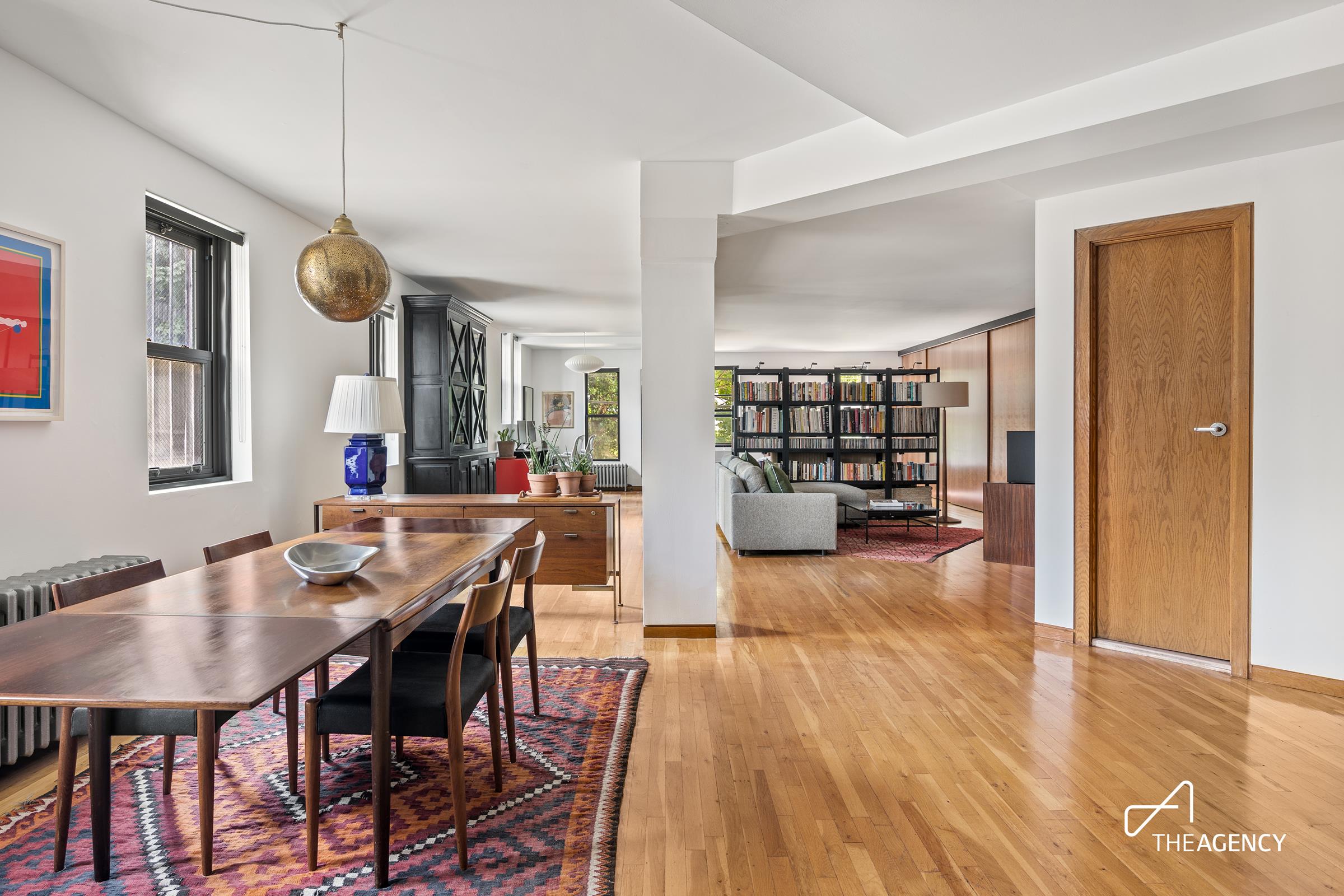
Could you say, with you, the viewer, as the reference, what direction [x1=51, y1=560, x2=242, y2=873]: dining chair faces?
facing the viewer and to the right of the viewer

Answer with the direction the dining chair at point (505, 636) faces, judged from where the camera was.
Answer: facing to the left of the viewer

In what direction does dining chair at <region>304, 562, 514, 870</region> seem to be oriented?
to the viewer's left

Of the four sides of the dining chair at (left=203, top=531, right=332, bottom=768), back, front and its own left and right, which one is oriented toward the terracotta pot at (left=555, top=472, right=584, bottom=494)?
left

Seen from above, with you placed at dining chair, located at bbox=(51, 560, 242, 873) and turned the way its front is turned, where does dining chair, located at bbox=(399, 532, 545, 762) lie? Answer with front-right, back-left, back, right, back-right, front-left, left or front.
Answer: front-left

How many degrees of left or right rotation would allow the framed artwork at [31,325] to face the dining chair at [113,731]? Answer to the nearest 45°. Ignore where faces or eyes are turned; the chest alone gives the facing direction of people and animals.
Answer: approximately 45° to its right

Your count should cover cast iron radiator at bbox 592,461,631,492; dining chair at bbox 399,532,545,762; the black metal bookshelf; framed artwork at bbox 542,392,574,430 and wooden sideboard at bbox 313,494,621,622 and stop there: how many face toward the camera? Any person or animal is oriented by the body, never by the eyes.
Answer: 4

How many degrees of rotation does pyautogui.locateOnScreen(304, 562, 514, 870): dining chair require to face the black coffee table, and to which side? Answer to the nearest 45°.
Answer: approximately 135° to its right

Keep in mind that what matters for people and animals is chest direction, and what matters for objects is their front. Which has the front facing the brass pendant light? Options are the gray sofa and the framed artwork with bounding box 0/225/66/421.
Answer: the framed artwork

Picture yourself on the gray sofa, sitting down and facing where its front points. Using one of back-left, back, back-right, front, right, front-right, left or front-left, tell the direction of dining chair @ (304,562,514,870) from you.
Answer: right

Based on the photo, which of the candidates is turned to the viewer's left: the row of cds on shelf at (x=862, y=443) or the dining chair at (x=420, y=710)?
the dining chair

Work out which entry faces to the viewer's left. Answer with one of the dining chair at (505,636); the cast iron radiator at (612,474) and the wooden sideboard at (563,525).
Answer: the dining chair

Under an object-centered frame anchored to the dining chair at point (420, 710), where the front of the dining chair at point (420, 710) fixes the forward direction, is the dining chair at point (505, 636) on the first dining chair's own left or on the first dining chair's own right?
on the first dining chair's own right

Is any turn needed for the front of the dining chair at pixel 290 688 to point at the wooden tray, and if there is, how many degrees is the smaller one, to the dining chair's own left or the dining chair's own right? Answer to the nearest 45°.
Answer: approximately 90° to the dining chair's own left

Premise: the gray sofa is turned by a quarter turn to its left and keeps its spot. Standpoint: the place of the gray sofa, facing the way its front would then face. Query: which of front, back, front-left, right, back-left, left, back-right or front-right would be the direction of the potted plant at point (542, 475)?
back-left

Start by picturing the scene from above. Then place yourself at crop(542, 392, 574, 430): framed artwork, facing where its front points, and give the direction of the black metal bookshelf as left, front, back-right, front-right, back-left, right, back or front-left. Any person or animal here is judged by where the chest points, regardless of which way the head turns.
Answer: front-left

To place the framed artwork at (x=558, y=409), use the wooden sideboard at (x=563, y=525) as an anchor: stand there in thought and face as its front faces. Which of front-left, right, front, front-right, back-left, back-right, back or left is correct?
back
